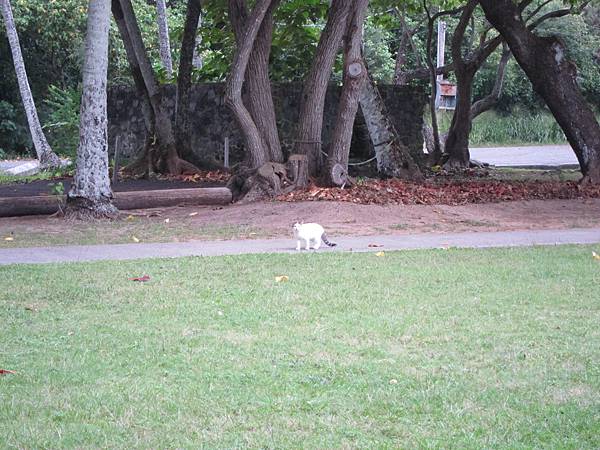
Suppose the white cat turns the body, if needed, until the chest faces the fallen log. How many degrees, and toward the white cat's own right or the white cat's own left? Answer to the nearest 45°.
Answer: approximately 45° to the white cat's own right

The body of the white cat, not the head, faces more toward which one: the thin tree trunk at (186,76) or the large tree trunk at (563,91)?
the thin tree trunk

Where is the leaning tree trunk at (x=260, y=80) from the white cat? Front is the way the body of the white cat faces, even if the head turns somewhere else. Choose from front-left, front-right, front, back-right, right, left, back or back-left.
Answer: right

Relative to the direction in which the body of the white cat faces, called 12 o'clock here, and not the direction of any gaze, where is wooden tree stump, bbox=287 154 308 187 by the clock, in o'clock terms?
The wooden tree stump is roughly at 3 o'clock from the white cat.

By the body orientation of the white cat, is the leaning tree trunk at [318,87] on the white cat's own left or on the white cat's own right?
on the white cat's own right

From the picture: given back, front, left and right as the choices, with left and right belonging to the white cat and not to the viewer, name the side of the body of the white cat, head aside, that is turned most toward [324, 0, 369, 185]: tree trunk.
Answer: right

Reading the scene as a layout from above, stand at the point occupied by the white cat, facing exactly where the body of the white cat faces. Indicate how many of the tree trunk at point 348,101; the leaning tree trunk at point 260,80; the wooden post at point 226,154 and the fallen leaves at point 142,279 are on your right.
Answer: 3

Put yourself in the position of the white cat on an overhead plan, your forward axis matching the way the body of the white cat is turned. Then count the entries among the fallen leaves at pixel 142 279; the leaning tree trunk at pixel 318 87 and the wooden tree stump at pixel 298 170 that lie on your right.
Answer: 2

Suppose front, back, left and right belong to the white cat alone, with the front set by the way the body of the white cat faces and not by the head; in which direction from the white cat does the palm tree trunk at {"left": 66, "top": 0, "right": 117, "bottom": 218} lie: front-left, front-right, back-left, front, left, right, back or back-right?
front-right

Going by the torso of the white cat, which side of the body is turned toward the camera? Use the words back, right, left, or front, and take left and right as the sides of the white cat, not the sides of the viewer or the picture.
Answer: left

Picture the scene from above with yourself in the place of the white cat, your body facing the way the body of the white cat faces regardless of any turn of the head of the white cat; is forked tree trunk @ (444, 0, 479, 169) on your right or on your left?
on your right
